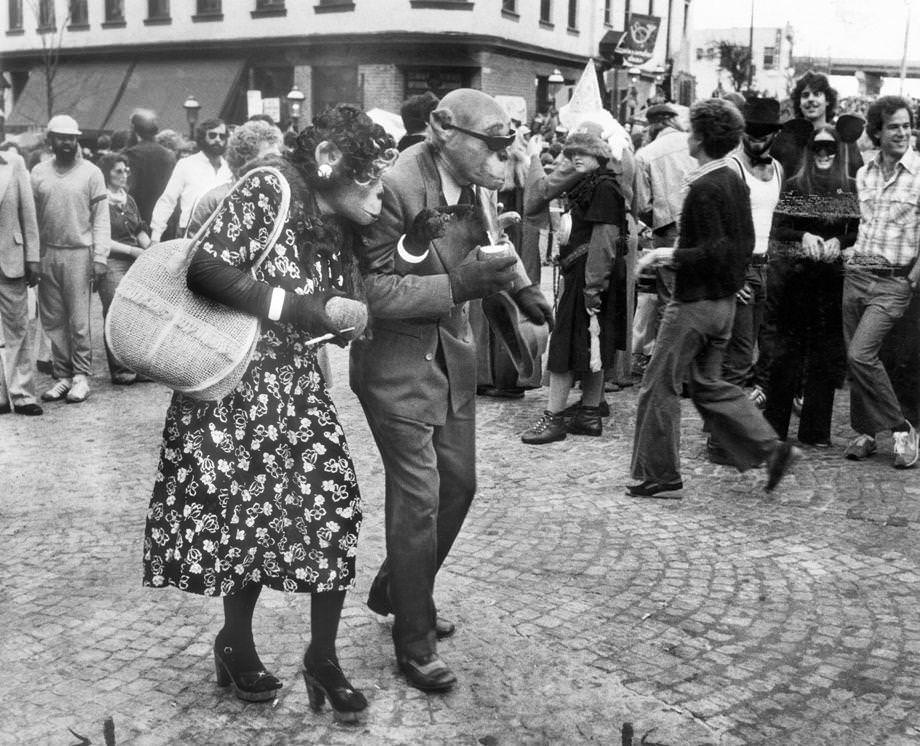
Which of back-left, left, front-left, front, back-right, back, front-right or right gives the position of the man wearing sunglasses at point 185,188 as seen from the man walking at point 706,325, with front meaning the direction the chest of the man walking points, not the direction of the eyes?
front-right

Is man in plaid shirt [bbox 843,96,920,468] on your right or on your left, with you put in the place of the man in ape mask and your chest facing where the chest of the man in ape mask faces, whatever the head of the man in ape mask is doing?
on your left

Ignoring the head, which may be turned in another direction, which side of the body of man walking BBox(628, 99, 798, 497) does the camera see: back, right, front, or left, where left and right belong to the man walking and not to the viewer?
left

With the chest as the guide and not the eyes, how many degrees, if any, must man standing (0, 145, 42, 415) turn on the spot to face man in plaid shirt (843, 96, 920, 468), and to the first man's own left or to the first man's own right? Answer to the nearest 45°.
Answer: approximately 45° to the first man's own left

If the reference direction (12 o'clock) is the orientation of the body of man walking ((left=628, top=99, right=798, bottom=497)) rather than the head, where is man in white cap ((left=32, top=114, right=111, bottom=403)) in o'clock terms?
man in white cap ((left=32, top=114, right=111, bottom=403)) is roughly at 1 o'clock from man walking ((left=628, top=99, right=798, bottom=497)).

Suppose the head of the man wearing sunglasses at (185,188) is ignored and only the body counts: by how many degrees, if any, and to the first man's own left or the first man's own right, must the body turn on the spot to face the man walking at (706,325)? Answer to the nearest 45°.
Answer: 0° — they already face them

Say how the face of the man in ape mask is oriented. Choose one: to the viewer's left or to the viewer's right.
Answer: to the viewer's right

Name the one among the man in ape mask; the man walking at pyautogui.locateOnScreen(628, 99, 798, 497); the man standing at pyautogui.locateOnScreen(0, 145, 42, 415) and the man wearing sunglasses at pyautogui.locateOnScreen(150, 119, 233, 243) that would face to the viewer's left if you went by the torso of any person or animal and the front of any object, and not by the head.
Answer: the man walking at pyautogui.locateOnScreen(628, 99, 798, 497)

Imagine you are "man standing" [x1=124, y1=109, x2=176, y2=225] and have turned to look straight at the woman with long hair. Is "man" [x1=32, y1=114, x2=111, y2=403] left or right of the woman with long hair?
right

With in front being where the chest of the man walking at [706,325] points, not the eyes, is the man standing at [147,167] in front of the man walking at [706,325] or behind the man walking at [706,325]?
in front

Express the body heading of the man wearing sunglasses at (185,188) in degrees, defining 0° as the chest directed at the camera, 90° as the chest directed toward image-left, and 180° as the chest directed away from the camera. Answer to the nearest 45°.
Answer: approximately 315°

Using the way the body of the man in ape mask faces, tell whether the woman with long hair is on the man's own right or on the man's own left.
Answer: on the man's own left

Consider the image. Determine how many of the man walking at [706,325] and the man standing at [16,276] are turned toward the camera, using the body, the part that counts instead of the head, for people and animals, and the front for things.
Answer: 1
